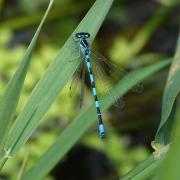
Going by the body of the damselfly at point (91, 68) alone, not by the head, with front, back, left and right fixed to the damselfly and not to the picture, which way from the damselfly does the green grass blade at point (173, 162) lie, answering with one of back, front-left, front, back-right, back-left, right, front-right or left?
back

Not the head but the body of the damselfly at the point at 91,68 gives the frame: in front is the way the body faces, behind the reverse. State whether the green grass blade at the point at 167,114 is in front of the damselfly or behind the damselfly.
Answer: behind

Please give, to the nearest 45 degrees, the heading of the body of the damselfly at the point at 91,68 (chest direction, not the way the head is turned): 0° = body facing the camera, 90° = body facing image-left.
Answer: approximately 180°
